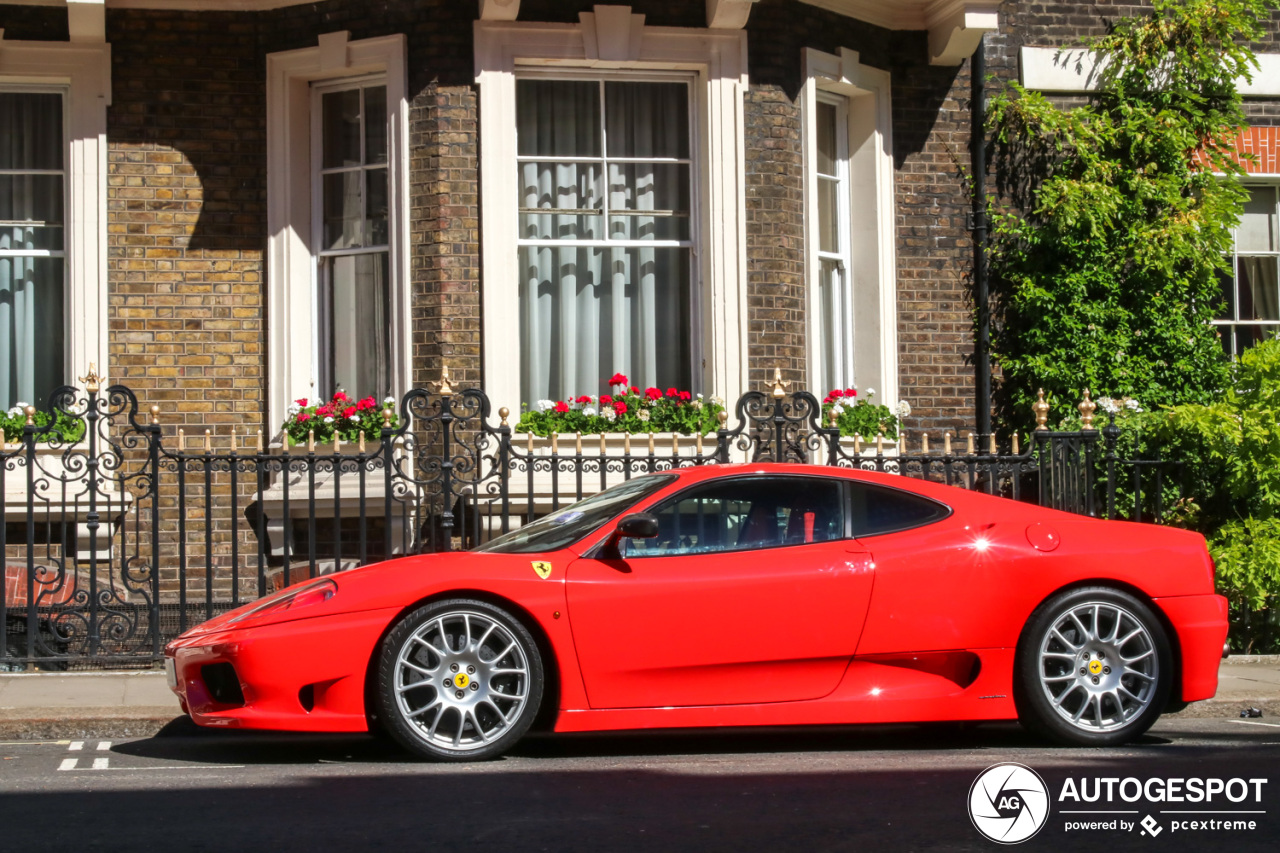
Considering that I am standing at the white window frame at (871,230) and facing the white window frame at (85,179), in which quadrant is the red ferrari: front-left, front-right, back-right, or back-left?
front-left

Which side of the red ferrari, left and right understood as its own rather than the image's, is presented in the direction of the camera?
left

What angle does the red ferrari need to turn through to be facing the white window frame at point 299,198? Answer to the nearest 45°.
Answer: approximately 45° to its right

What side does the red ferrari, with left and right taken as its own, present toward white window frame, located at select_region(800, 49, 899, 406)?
right

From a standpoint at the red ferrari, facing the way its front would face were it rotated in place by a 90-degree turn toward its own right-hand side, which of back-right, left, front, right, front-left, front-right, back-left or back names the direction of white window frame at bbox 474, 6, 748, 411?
front
